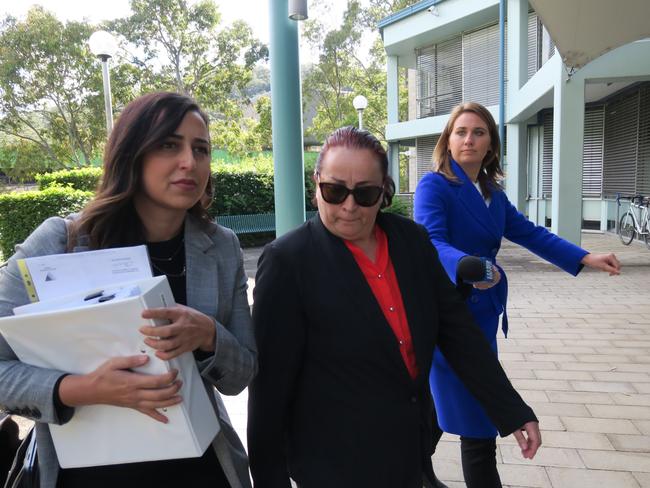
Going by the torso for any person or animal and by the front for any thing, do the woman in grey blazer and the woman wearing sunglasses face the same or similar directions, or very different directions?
same or similar directions

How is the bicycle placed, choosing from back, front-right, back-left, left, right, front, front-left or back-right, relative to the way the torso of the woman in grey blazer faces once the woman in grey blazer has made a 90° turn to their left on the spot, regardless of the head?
front

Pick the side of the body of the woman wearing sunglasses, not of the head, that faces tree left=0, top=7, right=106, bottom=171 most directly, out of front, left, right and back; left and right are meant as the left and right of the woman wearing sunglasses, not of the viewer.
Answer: back

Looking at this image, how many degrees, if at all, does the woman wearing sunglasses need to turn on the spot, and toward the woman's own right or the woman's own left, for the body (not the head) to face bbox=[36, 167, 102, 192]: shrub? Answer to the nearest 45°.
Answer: approximately 180°

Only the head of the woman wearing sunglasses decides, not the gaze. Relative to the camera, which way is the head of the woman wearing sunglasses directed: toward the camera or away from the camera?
toward the camera

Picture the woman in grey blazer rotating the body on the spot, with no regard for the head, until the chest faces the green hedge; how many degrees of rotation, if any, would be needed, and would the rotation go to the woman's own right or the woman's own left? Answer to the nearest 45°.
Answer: approximately 135° to the woman's own left

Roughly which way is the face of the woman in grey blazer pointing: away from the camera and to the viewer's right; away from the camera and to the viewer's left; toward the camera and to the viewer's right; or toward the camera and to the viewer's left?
toward the camera and to the viewer's right

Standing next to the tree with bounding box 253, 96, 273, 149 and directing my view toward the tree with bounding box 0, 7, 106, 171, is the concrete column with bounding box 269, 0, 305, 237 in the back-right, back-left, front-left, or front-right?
front-left

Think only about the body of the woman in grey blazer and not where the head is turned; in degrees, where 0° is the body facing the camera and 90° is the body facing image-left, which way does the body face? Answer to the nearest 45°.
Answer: approximately 315°

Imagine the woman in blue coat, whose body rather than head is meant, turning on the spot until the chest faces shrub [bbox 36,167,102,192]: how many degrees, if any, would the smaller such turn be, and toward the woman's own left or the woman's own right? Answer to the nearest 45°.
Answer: approximately 180°

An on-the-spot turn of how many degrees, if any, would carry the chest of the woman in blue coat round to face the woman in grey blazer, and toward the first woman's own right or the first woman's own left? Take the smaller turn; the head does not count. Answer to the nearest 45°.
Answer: approximately 90° to the first woman's own right

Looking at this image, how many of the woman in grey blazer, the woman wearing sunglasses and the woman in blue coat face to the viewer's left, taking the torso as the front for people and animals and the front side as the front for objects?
0

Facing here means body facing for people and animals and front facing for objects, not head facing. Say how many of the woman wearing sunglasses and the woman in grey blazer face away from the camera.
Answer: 0

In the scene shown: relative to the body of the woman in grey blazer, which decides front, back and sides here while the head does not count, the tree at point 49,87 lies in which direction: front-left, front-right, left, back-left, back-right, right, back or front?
back-left

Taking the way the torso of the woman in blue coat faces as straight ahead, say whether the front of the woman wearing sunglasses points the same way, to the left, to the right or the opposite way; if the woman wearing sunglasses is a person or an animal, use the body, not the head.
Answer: the same way

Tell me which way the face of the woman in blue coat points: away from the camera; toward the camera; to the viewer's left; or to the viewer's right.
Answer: toward the camera

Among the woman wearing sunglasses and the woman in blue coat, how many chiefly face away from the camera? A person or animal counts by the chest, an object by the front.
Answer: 0

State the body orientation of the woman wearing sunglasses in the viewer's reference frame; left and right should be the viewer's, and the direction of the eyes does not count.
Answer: facing the viewer and to the right of the viewer

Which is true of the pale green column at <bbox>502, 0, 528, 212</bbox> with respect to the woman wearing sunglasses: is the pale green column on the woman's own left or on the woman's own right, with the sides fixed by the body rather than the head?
on the woman's own left

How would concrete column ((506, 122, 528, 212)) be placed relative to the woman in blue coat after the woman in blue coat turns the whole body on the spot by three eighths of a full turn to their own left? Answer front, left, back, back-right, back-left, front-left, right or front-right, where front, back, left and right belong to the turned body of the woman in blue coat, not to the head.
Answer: front
